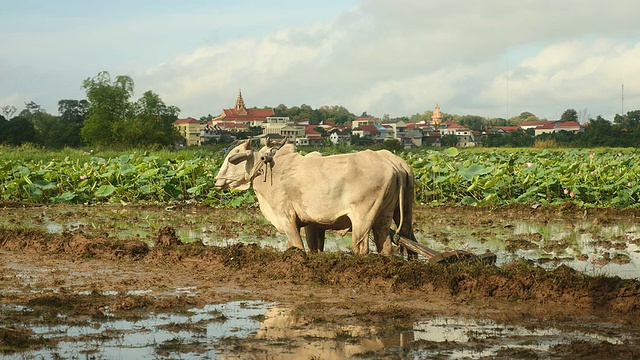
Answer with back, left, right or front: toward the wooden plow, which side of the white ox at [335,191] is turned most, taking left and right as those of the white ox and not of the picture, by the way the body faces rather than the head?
back

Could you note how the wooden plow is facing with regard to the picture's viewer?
facing to the left of the viewer

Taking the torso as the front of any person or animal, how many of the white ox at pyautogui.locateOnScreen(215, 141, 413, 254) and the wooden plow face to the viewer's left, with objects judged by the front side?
2

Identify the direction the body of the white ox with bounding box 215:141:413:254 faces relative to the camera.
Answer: to the viewer's left

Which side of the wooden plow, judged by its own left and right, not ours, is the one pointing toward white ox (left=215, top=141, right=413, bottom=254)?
front
